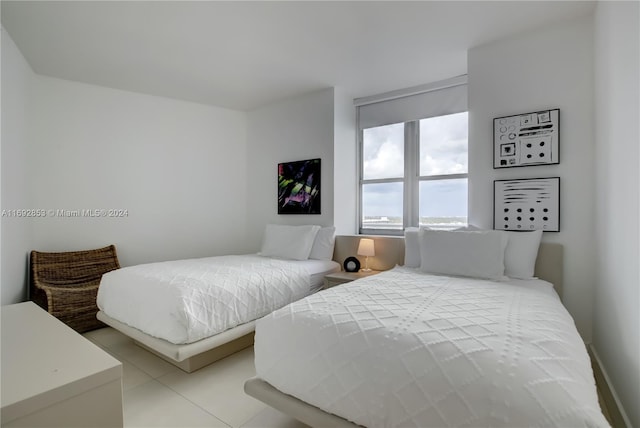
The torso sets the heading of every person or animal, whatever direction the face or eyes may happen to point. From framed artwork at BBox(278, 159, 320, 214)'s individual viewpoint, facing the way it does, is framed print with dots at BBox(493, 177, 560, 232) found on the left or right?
on its left

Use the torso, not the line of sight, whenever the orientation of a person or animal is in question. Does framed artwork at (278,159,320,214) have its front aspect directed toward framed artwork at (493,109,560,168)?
no

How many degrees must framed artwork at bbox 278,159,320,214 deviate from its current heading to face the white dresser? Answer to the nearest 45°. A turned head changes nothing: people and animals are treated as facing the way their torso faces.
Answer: approximately 45° to its left

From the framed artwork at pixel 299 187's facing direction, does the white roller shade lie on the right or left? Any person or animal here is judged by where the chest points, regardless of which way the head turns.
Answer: on its left

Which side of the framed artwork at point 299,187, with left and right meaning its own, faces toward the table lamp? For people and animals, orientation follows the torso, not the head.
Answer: left

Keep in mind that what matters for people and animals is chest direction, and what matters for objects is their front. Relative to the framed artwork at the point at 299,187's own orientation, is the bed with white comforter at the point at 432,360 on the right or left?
on its left

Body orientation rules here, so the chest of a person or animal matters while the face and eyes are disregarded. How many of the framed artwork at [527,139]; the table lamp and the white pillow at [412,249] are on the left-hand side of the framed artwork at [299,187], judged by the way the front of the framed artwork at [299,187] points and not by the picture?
3

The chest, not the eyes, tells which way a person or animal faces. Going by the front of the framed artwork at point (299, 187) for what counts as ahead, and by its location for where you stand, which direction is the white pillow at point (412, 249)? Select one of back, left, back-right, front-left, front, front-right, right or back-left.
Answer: left

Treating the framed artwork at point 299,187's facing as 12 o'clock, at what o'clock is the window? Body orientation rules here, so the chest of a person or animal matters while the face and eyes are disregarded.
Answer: The window is roughly at 8 o'clock from the framed artwork.

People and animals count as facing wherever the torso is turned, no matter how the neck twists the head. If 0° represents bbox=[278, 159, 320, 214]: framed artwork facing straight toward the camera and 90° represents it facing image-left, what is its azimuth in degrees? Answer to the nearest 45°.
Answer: approximately 45°

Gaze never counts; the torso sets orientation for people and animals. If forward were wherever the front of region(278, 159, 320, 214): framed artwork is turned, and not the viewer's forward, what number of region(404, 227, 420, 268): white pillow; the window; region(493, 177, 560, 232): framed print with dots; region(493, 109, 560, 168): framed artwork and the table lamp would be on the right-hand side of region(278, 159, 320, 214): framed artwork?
0
